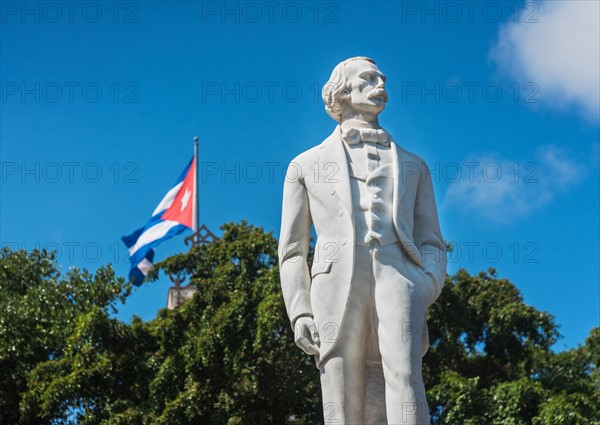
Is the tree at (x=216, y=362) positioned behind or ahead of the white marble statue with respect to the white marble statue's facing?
behind

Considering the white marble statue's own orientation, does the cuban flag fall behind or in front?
behind

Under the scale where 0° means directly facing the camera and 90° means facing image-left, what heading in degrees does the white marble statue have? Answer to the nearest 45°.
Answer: approximately 315°

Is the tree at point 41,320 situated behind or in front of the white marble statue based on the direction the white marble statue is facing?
behind
